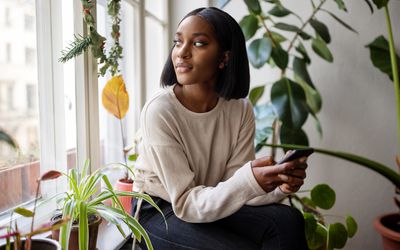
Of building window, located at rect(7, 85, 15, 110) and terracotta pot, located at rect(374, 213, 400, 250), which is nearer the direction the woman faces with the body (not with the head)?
the terracotta pot

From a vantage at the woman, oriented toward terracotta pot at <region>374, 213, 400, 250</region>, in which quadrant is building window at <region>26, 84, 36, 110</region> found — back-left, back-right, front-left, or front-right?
back-left

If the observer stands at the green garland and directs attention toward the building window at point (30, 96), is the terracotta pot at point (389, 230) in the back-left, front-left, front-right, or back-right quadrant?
back-right

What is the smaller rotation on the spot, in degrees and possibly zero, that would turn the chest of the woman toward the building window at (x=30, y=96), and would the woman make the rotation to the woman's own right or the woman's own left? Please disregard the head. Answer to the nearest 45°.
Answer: approximately 135° to the woman's own right

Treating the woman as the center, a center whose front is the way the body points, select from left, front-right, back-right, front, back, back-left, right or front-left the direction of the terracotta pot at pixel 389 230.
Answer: left

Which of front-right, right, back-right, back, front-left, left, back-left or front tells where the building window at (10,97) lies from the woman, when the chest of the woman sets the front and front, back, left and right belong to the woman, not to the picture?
back-right

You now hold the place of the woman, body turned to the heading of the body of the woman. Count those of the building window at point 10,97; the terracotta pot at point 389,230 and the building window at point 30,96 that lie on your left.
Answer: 1

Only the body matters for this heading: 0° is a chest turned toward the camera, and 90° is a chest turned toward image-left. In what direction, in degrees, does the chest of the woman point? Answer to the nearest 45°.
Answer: approximately 315°

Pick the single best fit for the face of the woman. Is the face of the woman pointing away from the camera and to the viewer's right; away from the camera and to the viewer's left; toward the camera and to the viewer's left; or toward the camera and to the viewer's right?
toward the camera and to the viewer's left
